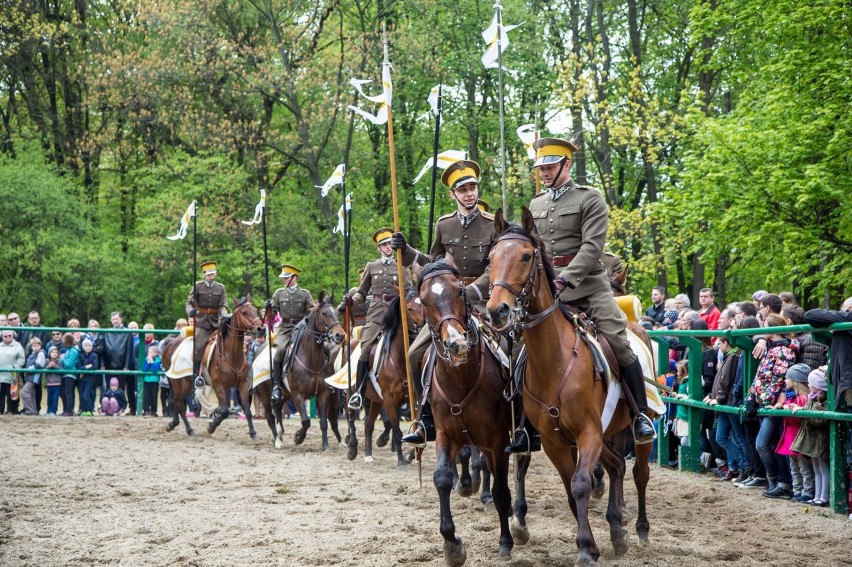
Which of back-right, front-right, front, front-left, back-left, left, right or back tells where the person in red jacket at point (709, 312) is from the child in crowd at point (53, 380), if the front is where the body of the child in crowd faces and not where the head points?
front-left

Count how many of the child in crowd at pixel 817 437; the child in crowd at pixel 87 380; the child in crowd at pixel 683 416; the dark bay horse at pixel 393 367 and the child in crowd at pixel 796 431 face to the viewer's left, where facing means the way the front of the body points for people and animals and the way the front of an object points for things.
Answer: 3

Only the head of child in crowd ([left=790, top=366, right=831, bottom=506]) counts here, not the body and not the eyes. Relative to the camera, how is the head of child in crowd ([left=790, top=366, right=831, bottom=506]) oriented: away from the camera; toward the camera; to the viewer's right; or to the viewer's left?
to the viewer's left

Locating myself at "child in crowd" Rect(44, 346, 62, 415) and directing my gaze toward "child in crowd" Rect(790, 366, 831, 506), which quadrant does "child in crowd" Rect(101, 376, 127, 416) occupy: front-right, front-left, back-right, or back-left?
front-left

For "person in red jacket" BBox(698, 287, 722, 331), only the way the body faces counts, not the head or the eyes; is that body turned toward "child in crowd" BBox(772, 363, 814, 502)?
no

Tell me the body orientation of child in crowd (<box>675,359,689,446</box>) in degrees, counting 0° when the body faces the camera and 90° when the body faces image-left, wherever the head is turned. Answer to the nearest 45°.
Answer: approximately 90°

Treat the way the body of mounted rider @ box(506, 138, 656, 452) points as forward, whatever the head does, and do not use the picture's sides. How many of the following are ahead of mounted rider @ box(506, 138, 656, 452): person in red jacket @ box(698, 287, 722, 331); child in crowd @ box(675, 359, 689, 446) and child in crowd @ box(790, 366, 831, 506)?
0

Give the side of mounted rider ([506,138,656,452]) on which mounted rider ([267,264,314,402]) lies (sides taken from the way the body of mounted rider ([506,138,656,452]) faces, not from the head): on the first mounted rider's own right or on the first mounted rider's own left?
on the first mounted rider's own right

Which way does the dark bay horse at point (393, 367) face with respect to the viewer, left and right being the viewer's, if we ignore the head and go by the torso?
facing the viewer and to the right of the viewer

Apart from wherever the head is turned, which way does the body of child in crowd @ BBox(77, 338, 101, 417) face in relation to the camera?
toward the camera

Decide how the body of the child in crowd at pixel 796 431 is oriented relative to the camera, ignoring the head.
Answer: to the viewer's left

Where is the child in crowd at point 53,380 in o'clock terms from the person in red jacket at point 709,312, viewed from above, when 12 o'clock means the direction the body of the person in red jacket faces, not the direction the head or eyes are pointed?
The child in crowd is roughly at 2 o'clock from the person in red jacket.

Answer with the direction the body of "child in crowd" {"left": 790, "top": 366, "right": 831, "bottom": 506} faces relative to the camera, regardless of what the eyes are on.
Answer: to the viewer's left

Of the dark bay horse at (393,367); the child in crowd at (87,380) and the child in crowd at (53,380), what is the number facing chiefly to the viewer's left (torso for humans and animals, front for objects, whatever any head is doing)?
0

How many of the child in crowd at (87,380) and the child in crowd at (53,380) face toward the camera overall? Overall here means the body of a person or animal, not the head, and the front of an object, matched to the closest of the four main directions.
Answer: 2

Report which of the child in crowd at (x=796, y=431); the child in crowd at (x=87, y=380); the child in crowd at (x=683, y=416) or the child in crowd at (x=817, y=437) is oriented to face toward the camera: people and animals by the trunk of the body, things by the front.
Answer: the child in crowd at (x=87, y=380)
